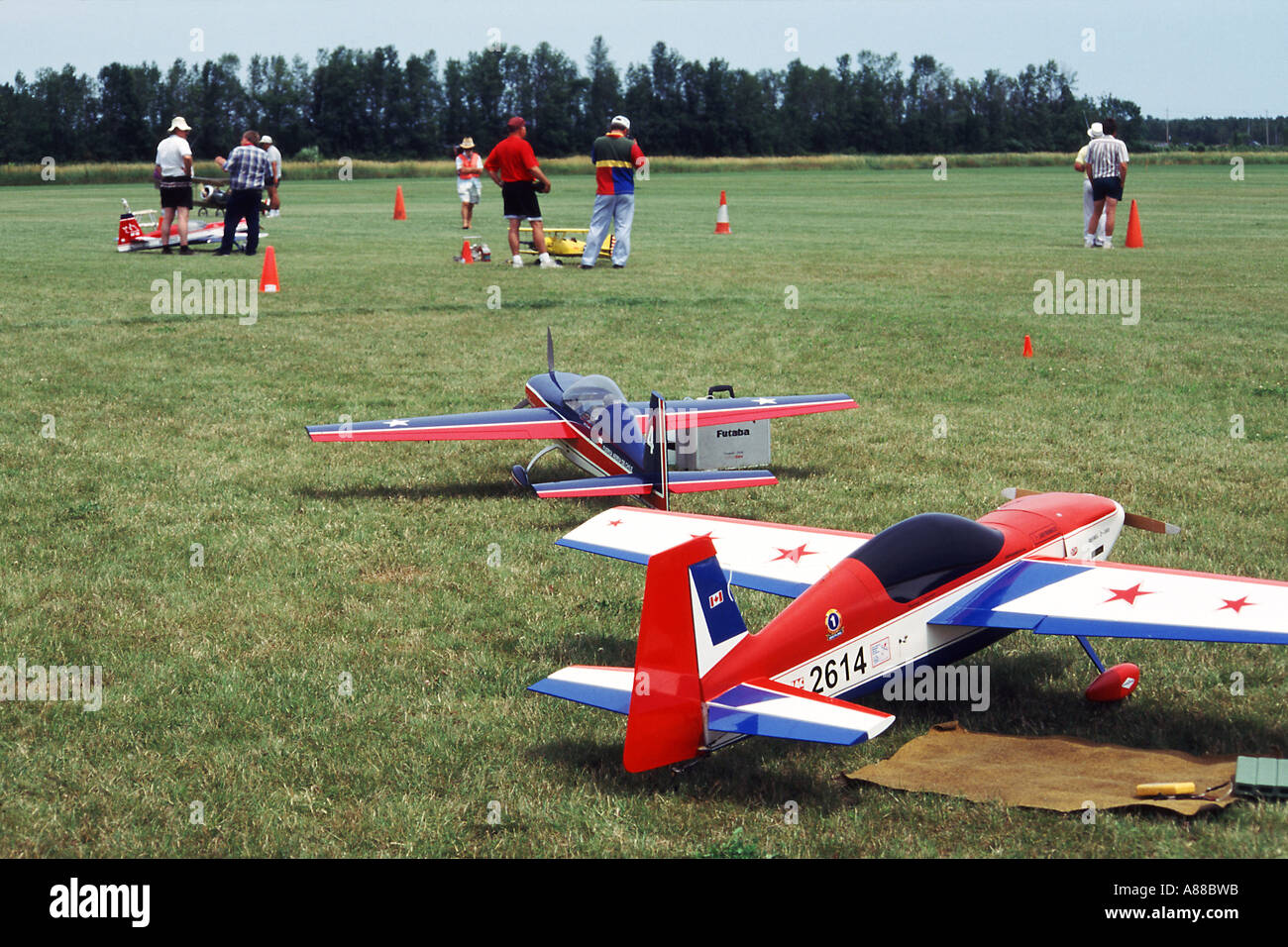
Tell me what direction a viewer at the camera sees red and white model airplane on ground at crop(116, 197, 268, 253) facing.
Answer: facing to the right of the viewer

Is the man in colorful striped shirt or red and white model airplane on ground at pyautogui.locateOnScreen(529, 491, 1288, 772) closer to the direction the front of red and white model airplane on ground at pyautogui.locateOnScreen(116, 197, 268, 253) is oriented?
the man in colorful striped shirt

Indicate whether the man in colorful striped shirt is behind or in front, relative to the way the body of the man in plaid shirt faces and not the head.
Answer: behind

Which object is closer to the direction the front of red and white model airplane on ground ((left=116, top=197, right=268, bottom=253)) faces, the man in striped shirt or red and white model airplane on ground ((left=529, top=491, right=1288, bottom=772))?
the man in striped shirt

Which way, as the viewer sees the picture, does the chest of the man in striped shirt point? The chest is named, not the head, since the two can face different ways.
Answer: away from the camera

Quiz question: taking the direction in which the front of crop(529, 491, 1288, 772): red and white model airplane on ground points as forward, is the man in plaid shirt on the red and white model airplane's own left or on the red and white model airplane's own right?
on the red and white model airplane's own left

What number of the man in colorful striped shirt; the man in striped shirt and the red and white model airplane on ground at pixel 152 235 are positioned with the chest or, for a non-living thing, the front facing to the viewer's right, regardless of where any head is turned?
1

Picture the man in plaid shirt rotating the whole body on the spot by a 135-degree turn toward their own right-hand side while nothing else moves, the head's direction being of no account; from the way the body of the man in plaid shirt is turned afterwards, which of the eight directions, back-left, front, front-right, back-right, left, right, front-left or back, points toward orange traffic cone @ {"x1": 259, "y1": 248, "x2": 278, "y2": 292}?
right

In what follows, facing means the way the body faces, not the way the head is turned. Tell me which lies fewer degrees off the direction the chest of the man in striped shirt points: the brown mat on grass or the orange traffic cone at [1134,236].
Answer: the orange traffic cone
